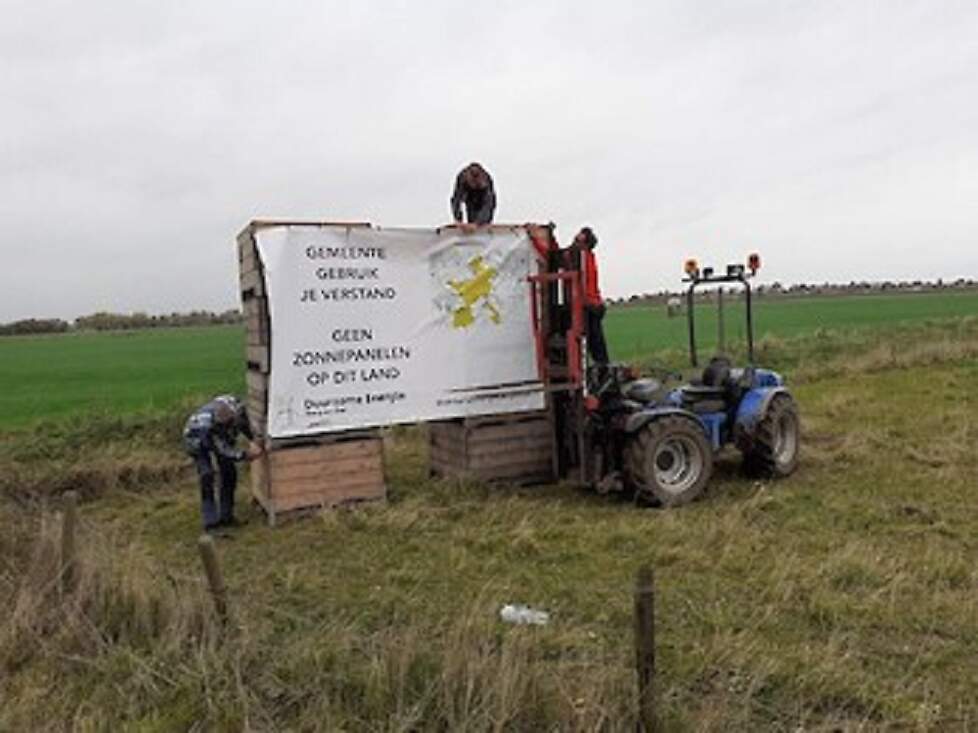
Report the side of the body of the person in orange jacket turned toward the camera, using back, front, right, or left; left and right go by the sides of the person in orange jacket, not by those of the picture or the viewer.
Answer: left

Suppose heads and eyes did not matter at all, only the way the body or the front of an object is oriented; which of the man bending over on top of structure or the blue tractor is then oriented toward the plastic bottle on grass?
the man bending over on top of structure

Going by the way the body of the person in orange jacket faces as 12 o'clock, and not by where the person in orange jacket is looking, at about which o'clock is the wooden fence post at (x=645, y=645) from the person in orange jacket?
The wooden fence post is roughly at 9 o'clock from the person in orange jacket.

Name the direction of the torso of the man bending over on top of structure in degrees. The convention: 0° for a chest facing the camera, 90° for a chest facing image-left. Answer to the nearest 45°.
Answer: approximately 0°

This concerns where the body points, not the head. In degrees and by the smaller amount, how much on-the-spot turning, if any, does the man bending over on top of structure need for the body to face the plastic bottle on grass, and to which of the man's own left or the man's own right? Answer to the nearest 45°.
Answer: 0° — they already face it

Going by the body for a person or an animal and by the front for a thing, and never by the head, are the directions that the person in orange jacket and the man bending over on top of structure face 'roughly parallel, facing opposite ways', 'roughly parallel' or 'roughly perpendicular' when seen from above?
roughly perpendicular

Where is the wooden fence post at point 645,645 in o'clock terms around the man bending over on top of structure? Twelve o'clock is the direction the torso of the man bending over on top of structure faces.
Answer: The wooden fence post is roughly at 12 o'clock from the man bending over on top of structure.
